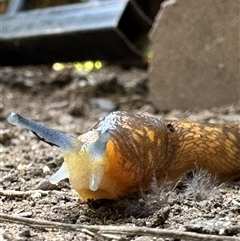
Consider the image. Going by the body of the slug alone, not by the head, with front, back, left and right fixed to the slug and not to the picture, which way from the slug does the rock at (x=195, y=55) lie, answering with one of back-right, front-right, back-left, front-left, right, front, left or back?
back-right

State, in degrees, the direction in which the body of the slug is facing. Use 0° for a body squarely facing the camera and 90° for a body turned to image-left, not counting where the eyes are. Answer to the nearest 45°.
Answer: approximately 45°

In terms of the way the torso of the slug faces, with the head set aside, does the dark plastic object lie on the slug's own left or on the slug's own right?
on the slug's own right

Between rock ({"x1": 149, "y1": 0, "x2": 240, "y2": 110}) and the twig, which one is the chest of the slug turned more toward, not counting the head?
the twig

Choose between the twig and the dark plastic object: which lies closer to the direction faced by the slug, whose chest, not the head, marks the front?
the twig
